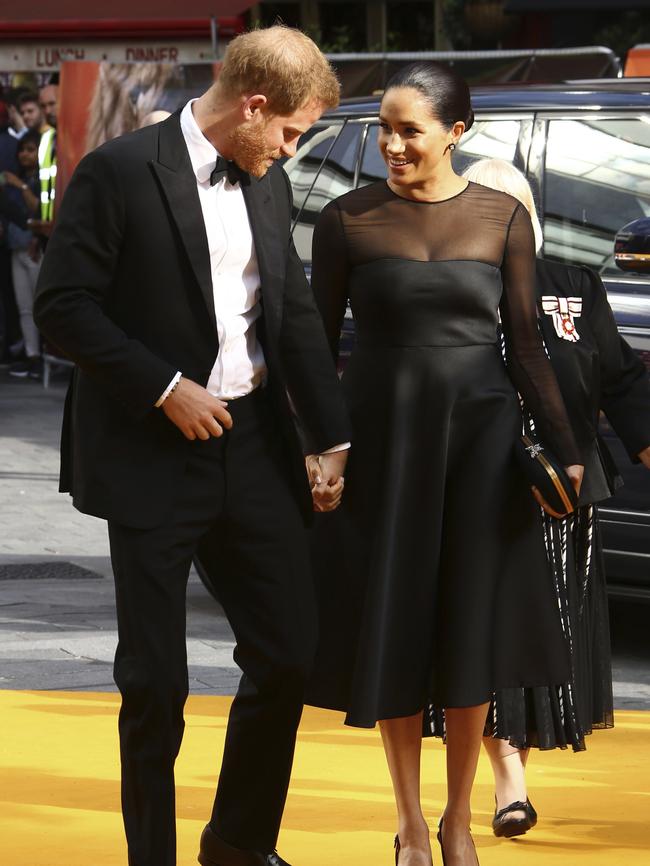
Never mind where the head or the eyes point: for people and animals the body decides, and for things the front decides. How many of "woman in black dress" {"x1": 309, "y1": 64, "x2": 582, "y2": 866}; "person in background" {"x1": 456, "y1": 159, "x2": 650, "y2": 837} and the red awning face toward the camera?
3

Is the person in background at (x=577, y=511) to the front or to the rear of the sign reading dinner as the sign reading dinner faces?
to the front

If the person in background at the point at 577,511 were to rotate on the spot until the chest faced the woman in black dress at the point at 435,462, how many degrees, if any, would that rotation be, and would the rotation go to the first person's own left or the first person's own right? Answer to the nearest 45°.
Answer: approximately 45° to the first person's own right

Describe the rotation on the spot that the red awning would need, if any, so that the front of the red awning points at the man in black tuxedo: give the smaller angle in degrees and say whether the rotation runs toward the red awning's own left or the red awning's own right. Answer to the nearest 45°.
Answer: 0° — it already faces them

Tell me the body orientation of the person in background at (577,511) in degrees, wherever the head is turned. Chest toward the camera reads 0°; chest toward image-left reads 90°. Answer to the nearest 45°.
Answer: approximately 0°

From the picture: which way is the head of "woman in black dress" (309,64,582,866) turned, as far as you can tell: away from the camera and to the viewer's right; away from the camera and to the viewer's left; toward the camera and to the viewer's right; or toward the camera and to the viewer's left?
toward the camera and to the viewer's left

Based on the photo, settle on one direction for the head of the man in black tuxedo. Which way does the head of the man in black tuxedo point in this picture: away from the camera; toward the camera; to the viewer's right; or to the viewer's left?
to the viewer's right

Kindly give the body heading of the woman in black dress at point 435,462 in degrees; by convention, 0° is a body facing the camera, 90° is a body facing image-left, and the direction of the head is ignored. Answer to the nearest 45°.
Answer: approximately 0°
